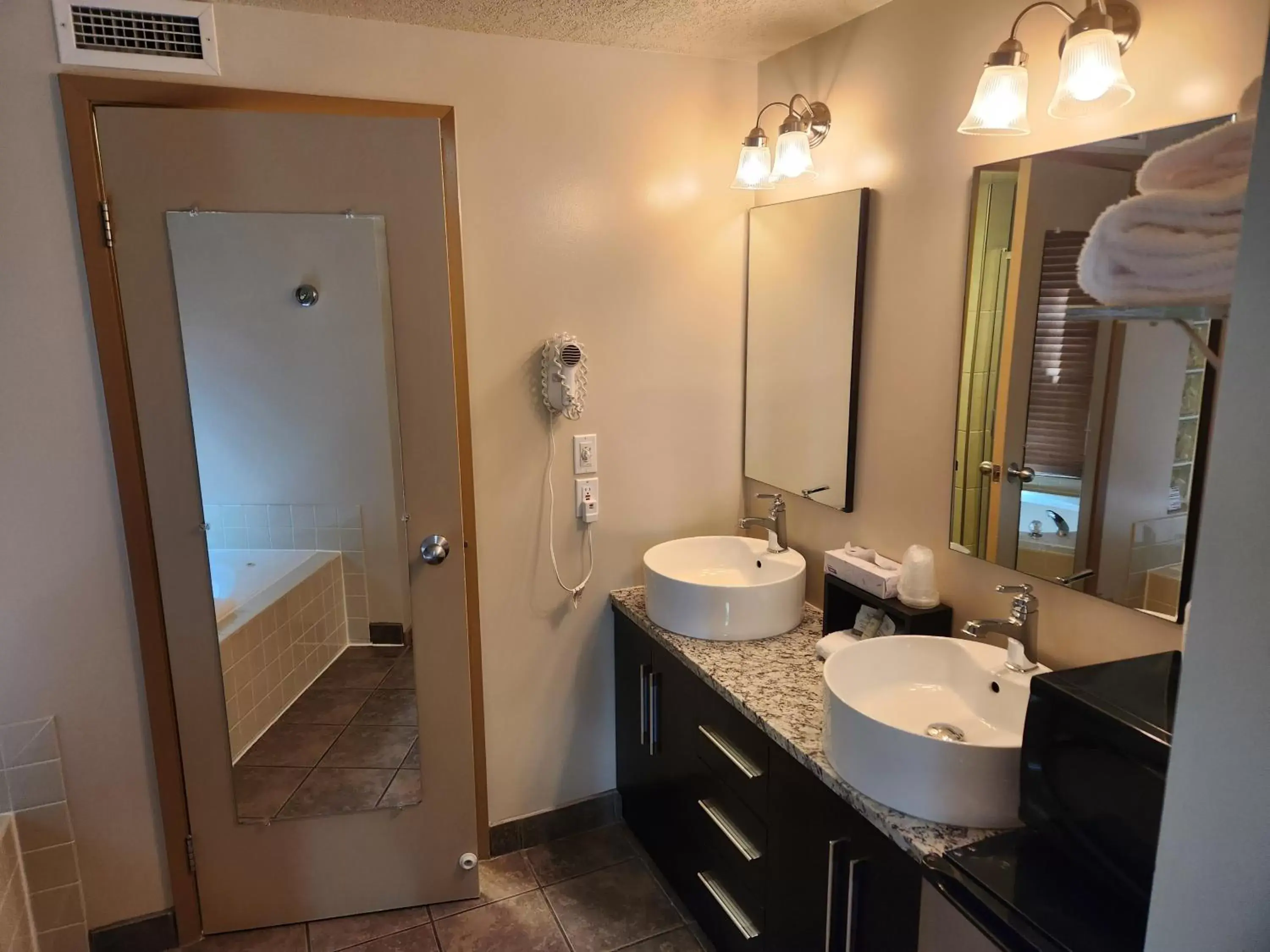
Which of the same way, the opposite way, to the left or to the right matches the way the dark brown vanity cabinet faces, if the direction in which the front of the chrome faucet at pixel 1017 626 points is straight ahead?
the same way

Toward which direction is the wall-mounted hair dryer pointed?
toward the camera

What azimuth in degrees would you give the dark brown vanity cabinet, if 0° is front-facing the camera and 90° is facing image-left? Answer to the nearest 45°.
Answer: approximately 45°

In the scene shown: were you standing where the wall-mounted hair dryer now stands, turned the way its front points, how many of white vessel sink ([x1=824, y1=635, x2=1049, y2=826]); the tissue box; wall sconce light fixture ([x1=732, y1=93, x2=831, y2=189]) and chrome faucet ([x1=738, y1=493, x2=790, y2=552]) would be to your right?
0

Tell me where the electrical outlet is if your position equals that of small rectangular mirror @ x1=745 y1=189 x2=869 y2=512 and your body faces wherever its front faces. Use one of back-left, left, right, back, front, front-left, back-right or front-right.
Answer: front-right

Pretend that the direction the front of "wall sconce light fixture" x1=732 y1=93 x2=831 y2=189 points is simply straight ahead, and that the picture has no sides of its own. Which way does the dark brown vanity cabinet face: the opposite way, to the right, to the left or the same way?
the same way

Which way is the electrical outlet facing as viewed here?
toward the camera

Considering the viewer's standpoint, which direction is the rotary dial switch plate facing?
facing the viewer

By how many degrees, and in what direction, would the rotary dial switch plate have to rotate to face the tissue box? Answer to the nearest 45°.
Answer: approximately 45° to its left

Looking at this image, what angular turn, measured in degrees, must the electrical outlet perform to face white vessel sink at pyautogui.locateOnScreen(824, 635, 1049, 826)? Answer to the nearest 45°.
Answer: approximately 45° to its left

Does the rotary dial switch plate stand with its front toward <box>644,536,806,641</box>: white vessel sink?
no

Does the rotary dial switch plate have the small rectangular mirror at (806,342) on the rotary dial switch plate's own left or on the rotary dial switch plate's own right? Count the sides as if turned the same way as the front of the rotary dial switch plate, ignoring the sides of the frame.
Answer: on the rotary dial switch plate's own left

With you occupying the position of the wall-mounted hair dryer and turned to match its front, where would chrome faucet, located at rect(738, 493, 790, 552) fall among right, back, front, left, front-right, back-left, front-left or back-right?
left

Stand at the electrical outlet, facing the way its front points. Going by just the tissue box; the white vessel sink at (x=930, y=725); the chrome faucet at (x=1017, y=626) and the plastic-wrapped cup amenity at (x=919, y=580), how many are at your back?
0
